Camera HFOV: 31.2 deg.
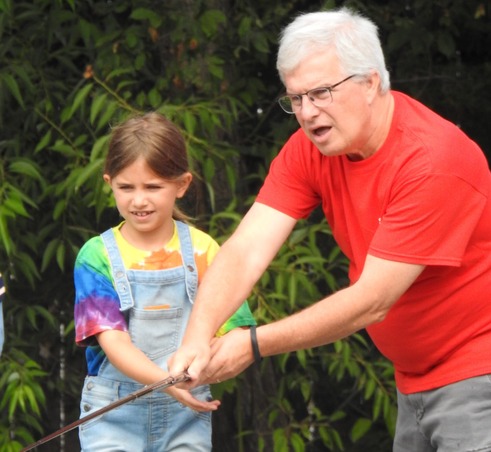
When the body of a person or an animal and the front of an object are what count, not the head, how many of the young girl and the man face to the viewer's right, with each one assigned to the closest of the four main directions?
0

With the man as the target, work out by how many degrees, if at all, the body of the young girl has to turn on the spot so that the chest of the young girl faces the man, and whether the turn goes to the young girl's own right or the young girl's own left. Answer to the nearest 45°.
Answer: approximately 45° to the young girl's own left

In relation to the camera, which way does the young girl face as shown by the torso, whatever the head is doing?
toward the camera

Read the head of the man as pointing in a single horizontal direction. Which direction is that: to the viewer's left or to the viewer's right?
to the viewer's left

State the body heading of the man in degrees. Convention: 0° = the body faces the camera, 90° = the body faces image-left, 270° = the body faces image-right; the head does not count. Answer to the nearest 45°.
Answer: approximately 45°
